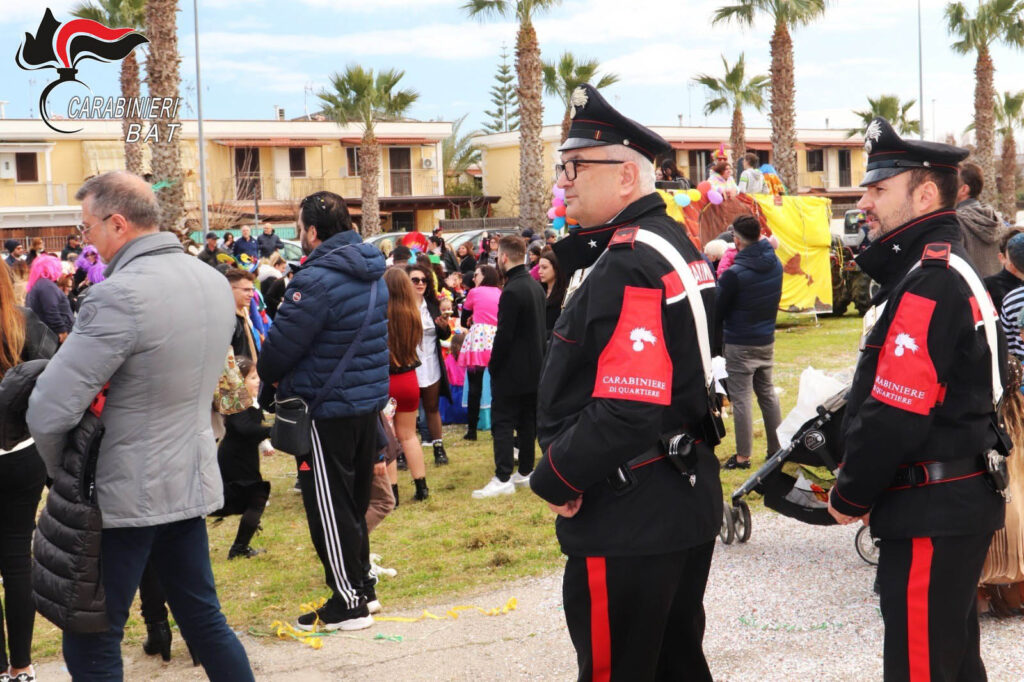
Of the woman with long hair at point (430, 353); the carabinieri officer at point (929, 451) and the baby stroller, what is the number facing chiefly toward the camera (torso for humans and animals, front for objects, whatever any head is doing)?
1

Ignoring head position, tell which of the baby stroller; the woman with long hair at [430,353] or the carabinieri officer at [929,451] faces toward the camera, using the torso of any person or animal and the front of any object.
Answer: the woman with long hair

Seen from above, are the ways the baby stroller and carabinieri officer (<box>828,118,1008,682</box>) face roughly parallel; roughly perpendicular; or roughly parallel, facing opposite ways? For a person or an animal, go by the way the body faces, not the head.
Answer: roughly parallel

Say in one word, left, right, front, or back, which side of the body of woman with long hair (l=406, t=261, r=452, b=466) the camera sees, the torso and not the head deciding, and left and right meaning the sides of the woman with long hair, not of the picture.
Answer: front

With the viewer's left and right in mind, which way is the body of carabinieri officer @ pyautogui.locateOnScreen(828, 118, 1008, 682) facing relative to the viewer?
facing to the left of the viewer

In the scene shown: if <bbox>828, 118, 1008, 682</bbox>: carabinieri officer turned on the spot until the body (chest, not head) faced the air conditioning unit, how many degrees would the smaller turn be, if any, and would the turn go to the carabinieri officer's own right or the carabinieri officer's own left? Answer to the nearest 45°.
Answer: approximately 45° to the carabinieri officer's own right

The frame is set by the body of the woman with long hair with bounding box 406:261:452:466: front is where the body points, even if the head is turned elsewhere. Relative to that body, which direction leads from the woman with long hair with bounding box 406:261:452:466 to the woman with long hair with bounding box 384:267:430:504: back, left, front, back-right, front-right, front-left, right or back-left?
front

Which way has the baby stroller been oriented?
to the viewer's left

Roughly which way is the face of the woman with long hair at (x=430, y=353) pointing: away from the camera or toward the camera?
toward the camera

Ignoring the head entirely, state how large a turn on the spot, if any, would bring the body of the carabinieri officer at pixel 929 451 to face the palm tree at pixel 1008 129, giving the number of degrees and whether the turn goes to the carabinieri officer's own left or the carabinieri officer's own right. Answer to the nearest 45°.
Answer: approximately 90° to the carabinieri officer's own right

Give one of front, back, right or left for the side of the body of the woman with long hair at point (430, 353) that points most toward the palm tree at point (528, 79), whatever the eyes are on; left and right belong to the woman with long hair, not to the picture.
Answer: back

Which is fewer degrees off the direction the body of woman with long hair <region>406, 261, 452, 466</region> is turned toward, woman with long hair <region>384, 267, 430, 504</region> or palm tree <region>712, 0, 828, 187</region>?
the woman with long hair

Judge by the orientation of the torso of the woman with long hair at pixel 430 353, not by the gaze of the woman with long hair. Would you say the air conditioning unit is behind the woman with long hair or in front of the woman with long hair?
behind

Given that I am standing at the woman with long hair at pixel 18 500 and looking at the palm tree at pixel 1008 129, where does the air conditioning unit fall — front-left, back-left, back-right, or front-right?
front-left
